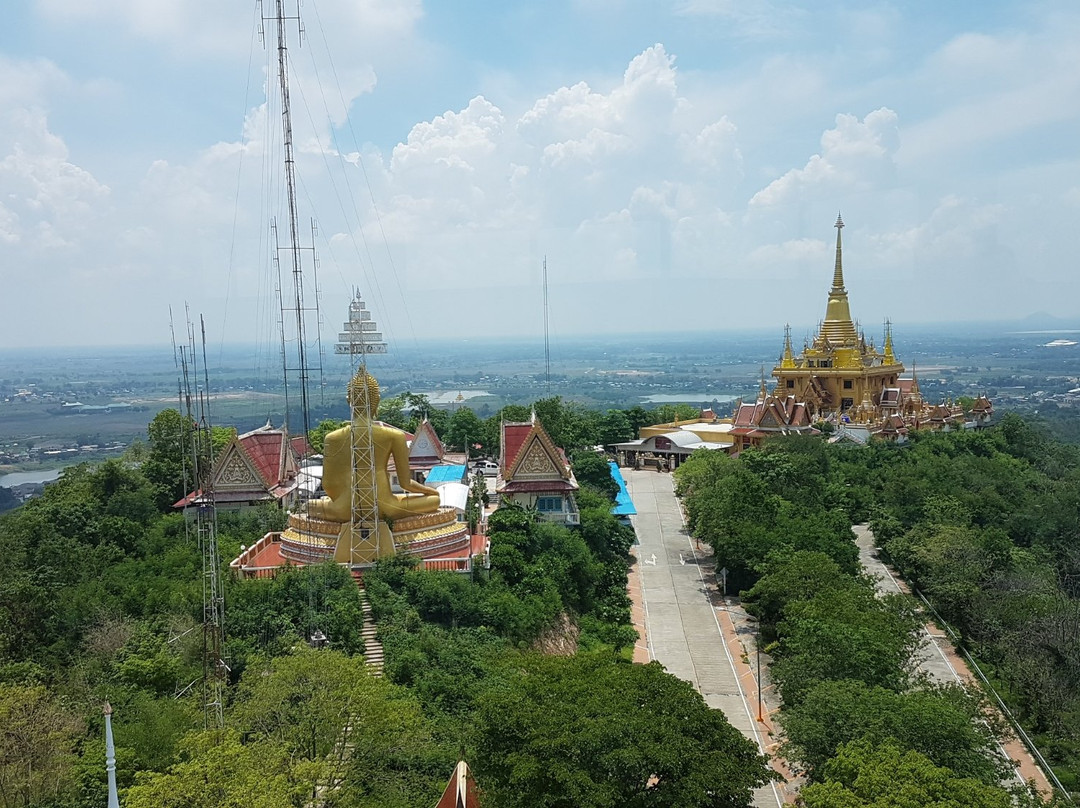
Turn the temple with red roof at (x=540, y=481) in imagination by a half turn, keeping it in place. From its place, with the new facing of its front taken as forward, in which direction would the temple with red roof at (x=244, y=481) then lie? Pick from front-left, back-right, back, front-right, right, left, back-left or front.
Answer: left

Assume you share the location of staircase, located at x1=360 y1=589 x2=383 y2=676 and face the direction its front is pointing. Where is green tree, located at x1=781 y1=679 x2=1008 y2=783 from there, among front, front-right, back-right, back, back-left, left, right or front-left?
front-left

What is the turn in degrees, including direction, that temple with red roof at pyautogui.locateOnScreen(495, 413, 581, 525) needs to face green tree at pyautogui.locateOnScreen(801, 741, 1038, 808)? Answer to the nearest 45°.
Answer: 0° — it already faces it

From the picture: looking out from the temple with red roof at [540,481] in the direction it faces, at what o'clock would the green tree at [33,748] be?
The green tree is roughly at 1 o'clock from the temple with red roof.
